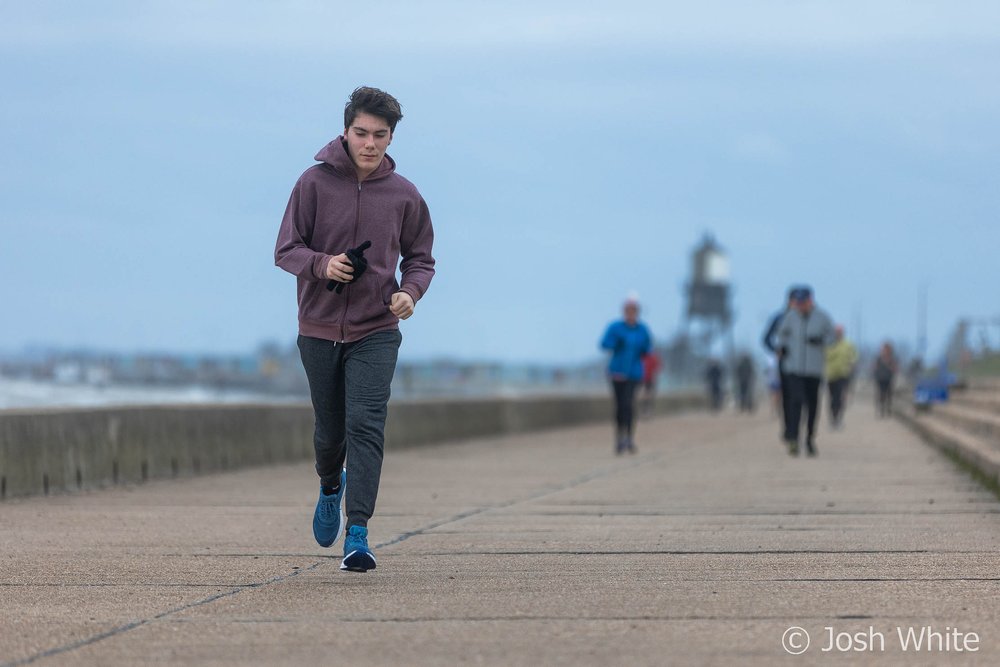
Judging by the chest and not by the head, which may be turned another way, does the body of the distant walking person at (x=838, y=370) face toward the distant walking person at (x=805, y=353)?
yes

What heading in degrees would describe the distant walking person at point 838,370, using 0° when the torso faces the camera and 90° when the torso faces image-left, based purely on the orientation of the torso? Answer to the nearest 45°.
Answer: approximately 0°

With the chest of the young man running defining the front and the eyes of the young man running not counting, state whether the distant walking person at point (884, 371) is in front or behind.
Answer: behind

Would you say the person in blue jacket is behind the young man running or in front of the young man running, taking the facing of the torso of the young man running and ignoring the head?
behind

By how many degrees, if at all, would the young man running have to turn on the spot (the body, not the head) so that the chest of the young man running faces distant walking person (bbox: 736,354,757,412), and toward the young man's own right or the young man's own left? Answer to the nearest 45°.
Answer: approximately 180°

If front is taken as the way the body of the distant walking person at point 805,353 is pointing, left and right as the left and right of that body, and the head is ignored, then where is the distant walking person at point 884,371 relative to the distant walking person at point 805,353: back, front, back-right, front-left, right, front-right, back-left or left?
back
